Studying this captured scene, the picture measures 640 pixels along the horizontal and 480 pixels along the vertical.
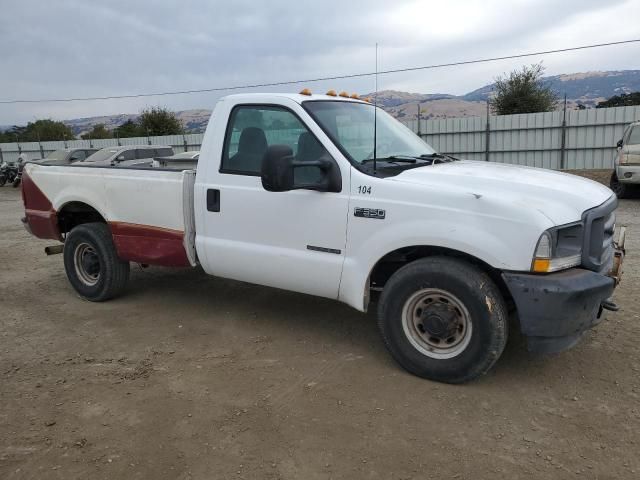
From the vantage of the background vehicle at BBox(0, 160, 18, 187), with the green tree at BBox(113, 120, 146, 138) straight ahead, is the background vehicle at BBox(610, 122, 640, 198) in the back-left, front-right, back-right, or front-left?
back-right

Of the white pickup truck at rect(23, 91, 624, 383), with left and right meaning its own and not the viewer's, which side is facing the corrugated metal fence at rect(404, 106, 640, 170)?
left

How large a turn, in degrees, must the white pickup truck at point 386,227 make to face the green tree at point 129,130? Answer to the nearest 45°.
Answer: approximately 135° to its left

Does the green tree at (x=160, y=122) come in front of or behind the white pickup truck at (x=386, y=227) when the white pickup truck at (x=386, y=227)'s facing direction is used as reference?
behind

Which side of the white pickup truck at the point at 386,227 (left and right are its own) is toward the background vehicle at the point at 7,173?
back

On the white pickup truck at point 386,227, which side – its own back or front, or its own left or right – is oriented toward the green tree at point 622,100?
left

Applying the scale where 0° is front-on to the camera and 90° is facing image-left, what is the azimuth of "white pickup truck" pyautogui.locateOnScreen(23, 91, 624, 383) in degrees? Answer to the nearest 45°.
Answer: approximately 315°
